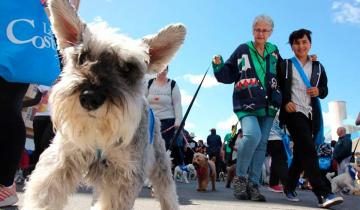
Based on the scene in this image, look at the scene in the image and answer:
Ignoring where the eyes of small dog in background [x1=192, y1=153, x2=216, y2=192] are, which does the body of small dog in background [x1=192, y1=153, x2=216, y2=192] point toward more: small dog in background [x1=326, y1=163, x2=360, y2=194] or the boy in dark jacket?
the boy in dark jacket

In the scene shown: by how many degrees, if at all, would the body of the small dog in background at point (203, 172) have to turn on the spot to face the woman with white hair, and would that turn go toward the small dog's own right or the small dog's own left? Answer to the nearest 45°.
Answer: approximately 45° to the small dog's own left

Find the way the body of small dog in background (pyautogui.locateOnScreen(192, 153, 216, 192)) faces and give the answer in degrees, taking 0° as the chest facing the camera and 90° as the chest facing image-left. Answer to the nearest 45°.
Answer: approximately 45°

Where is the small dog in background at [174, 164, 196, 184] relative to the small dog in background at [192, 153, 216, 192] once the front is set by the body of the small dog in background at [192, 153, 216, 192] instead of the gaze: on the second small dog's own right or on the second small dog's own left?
on the second small dog's own right

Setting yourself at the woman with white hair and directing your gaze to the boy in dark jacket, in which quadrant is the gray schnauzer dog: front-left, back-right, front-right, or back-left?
back-right

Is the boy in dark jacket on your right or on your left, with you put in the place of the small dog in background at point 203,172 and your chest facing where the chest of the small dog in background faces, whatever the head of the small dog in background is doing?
on your left
